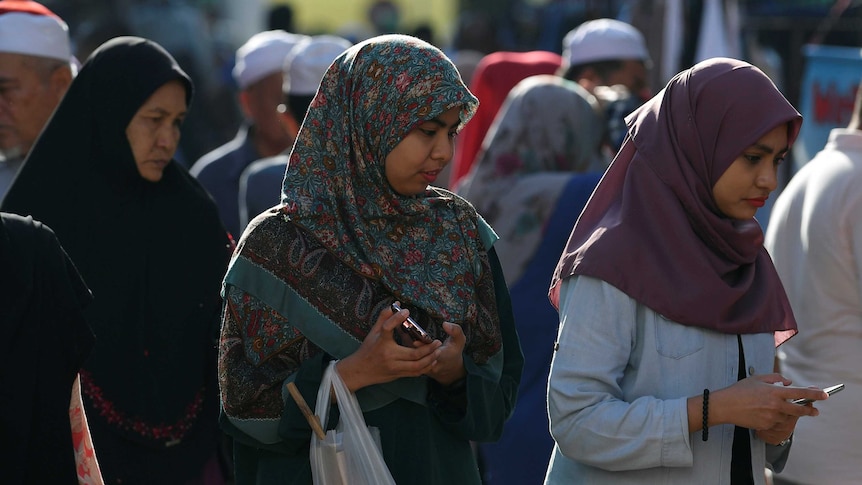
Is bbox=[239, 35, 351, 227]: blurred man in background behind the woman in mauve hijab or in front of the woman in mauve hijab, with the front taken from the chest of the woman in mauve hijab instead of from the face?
behind

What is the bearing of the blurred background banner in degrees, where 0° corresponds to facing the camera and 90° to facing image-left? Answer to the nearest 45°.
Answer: approximately 0°

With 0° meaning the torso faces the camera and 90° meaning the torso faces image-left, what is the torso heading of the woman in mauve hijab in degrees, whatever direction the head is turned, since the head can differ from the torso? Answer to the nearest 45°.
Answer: approximately 315°

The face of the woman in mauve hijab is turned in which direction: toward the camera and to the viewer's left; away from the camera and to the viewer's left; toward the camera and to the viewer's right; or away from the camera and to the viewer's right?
toward the camera and to the viewer's right

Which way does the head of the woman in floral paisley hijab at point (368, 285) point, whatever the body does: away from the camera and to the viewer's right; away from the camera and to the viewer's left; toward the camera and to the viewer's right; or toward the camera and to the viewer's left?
toward the camera and to the viewer's right

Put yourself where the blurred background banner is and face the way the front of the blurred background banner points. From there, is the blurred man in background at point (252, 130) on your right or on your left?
on your right

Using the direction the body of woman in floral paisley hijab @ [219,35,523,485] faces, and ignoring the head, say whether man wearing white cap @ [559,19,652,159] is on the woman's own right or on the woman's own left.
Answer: on the woman's own left
